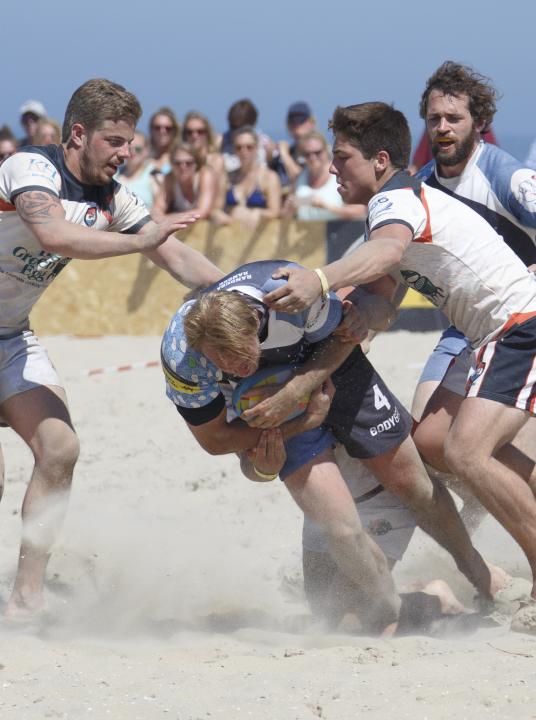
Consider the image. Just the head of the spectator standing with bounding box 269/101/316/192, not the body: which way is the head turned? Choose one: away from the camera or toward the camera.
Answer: toward the camera

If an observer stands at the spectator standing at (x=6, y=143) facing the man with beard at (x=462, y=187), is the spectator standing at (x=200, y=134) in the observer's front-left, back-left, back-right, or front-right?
front-left

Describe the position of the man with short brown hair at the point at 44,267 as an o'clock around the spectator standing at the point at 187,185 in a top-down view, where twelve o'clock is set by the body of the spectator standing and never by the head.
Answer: The man with short brown hair is roughly at 12 o'clock from the spectator standing.

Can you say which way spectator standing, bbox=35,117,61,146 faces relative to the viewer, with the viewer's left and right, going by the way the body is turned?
facing the viewer

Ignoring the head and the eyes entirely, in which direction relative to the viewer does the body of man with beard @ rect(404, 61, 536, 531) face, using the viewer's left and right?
facing the viewer and to the left of the viewer

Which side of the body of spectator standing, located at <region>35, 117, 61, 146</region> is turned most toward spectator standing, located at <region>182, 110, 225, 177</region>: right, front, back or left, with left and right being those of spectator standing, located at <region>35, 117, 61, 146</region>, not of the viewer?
left

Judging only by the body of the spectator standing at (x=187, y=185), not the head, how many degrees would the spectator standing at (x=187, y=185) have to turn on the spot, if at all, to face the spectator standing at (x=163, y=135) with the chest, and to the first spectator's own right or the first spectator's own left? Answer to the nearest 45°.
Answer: approximately 135° to the first spectator's own right

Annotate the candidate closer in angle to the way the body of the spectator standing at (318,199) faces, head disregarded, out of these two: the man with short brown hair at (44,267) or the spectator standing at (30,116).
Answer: the man with short brown hair

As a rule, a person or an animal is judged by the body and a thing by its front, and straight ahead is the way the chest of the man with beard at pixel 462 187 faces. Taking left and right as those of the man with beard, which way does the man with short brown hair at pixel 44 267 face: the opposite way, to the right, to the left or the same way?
to the left

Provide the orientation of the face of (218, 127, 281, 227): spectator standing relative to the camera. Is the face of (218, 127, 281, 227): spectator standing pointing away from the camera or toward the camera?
toward the camera

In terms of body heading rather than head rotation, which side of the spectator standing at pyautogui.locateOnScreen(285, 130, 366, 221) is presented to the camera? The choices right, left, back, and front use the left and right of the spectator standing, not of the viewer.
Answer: front

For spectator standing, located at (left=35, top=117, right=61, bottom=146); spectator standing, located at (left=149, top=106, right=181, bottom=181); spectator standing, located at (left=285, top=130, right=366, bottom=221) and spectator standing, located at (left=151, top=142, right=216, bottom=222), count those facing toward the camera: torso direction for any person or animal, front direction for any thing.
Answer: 4

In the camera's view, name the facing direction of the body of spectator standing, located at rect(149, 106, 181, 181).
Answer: toward the camera

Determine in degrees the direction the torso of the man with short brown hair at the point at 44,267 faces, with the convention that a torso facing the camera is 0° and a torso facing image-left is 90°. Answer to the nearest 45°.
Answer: approximately 315°

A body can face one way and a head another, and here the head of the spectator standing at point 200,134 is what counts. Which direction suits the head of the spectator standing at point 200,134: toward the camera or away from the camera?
toward the camera

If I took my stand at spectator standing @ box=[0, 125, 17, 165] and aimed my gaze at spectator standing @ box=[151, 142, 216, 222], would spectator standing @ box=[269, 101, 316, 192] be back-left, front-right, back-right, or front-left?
front-left
